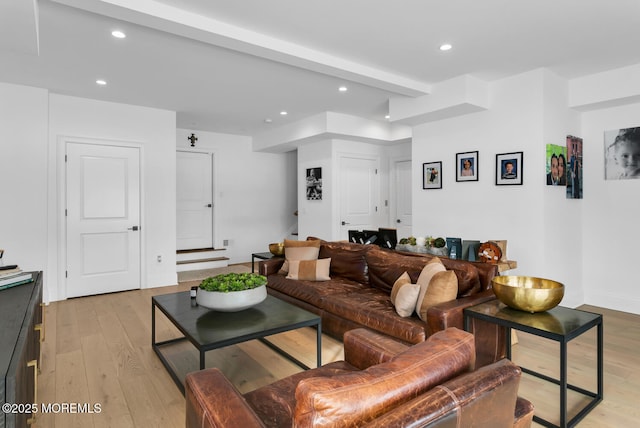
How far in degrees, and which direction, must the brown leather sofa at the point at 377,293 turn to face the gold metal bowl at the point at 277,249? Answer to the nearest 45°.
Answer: approximately 90° to its right

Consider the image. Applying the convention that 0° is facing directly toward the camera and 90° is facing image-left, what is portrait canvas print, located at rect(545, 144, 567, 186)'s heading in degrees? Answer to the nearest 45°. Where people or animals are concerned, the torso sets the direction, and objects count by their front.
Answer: approximately 315°

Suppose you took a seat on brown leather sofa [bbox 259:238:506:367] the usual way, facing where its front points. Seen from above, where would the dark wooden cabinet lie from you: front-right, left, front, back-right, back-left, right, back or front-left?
front

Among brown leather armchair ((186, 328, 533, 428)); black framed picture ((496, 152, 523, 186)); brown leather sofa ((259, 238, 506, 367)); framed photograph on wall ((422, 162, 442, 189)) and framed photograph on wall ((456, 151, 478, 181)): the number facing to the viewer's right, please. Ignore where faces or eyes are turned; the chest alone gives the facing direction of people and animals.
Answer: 0

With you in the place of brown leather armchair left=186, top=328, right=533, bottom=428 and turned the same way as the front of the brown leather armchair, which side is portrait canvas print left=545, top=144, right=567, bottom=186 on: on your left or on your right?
on your right

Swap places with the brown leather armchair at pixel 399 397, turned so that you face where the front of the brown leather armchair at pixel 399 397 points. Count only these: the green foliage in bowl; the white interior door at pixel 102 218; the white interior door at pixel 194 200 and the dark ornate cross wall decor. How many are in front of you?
4

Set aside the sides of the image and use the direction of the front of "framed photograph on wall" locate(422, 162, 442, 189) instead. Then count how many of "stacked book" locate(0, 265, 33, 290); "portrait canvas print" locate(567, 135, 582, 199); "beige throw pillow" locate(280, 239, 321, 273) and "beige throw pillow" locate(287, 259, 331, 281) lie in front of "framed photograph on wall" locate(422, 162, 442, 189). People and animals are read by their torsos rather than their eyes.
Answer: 3

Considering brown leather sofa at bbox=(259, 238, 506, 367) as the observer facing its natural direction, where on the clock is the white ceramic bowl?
The white ceramic bowl is roughly at 12 o'clock from the brown leather sofa.

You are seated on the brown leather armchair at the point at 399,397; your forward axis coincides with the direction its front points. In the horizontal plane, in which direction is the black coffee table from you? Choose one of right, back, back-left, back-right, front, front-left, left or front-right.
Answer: front

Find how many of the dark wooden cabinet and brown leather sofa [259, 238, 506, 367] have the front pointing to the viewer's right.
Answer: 1

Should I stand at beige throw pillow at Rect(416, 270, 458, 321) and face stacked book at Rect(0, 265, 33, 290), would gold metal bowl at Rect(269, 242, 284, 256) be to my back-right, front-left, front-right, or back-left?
front-right

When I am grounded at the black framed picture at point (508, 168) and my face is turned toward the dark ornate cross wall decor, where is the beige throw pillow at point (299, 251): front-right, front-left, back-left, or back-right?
front-left

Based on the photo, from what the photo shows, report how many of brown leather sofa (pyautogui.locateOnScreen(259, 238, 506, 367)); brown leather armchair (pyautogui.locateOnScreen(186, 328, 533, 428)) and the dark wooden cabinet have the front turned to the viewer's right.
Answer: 1

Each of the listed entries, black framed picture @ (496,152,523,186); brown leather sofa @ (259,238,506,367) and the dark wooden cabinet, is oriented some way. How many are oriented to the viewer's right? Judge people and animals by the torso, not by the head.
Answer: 1

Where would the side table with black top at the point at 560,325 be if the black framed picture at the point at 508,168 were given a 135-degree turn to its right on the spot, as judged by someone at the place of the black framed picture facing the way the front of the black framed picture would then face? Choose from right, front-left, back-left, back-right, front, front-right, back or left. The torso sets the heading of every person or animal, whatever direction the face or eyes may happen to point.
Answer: back

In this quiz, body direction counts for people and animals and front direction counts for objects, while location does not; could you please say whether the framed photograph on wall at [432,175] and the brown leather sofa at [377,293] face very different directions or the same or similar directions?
same or similar directions

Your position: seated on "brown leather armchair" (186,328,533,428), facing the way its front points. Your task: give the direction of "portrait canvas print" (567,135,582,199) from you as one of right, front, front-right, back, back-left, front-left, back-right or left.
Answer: right

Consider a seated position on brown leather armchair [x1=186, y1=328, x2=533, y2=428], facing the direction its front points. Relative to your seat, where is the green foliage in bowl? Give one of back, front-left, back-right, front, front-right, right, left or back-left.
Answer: front

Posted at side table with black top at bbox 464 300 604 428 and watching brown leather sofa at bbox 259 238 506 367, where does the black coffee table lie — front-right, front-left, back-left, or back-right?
front-left
